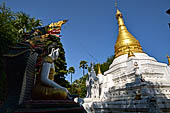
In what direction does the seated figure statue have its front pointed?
to the viewer's right

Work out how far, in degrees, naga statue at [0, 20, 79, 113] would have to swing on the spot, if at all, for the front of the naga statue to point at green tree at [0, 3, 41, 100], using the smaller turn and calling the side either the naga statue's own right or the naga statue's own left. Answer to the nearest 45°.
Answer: approximately 90° to the naga statue's own left

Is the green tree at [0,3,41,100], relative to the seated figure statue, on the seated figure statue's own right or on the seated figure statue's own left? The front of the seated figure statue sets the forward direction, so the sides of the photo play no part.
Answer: on the seated figure statue's own left

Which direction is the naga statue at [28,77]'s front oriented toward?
to the viewer's right
